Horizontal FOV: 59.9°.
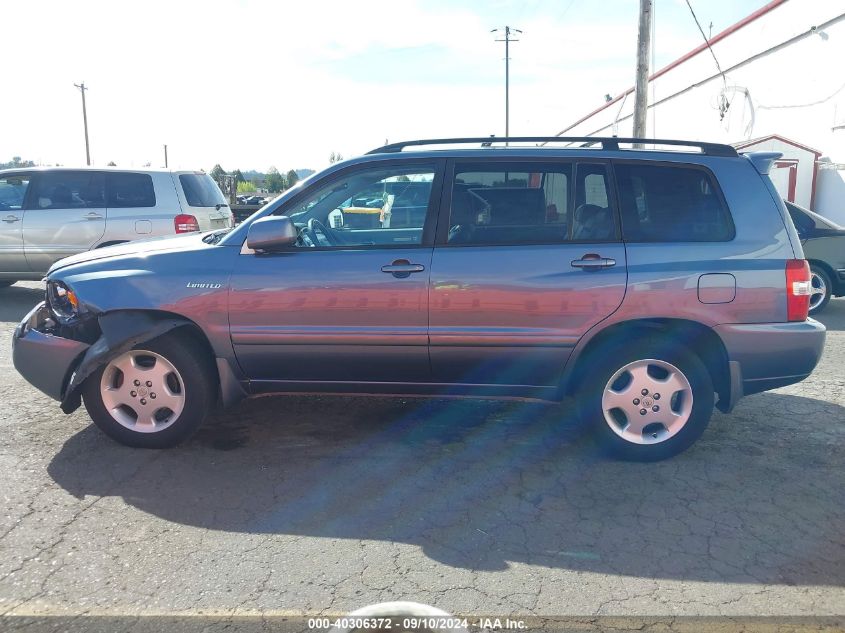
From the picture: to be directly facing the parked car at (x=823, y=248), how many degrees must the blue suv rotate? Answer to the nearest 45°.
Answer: approximately 135° to its right

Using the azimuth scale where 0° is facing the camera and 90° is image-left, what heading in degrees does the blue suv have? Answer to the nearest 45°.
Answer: approximately 90°

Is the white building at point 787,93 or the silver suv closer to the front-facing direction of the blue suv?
the silver suv

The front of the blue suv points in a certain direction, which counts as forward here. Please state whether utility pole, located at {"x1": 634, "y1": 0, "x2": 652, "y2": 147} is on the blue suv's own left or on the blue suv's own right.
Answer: on the blue suv's own right

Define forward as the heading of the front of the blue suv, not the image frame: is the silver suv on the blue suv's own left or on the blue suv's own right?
on the blue suv's own right

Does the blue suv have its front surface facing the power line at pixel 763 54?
no

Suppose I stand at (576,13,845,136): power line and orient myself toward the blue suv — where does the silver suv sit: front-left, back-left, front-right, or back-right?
front-right

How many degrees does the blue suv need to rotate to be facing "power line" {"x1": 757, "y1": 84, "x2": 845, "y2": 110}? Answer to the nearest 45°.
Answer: approximately 135° to its right
